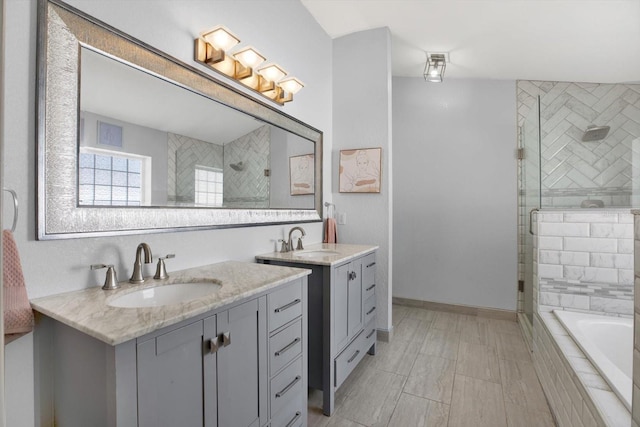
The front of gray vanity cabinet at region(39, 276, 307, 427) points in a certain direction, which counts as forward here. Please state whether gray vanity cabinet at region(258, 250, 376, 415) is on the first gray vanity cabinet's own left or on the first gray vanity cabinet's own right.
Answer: on the first gray vanity cabinet's own left

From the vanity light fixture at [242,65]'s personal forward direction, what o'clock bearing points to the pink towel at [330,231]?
The pink towel is roughly at 9 o'clock from the vanity light fixture.

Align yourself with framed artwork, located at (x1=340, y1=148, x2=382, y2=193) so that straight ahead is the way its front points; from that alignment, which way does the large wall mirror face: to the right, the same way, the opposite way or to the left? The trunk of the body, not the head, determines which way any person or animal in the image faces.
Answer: to the left

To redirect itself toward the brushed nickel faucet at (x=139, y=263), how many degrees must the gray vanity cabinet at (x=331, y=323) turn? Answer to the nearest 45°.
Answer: approximately 90° to its right

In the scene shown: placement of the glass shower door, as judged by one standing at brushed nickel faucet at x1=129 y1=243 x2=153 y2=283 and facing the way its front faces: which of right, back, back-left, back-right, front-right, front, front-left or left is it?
front-left

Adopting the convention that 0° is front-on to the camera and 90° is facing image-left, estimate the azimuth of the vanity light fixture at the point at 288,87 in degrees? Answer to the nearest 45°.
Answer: approximately 315°
